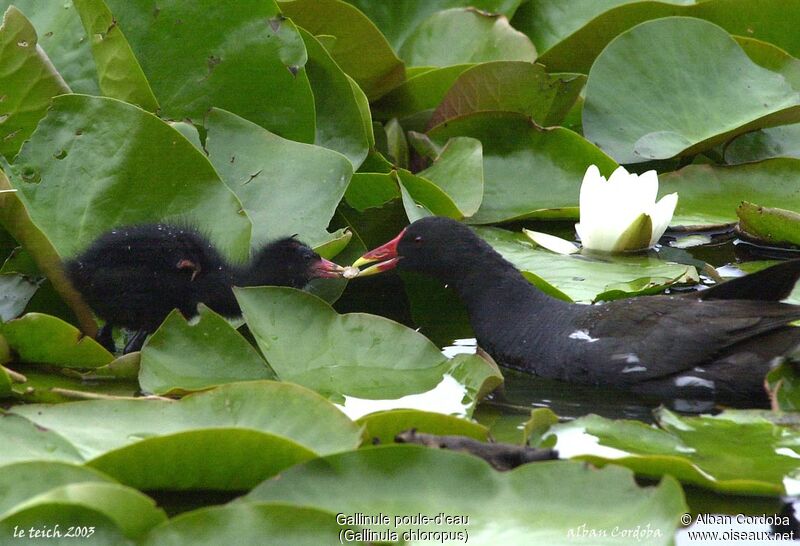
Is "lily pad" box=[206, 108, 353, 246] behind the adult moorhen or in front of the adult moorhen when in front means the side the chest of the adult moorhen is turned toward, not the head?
in front

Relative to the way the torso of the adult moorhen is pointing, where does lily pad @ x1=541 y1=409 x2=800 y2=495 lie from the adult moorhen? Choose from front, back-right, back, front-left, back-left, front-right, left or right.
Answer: left

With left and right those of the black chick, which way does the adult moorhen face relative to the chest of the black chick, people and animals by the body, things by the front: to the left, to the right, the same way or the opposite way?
the opposite way

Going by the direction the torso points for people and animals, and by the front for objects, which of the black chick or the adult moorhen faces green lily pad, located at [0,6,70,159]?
the adult moorhen

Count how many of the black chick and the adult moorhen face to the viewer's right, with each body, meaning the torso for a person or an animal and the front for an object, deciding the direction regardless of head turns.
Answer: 1

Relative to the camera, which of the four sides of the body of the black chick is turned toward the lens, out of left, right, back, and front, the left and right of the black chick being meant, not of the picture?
right

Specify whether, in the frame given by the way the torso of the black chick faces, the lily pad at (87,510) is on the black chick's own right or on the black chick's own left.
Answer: on the black chick's own right

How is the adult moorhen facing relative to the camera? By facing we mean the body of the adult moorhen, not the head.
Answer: to the viewer's left

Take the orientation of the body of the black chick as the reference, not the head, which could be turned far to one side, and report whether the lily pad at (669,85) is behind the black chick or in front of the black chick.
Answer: in front

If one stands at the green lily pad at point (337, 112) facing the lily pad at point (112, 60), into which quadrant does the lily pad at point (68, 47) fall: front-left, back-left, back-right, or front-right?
front-right

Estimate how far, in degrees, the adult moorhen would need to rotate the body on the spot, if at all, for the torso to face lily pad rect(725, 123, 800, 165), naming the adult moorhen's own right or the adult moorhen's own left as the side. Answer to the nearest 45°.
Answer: approximately 90° to the adult moorhen's own right

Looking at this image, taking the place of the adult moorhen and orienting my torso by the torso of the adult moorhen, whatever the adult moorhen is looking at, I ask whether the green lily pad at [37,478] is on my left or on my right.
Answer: on my left

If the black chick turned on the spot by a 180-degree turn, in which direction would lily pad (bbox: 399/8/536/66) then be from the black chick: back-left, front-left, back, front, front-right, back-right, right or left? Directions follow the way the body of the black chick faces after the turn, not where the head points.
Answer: back-right

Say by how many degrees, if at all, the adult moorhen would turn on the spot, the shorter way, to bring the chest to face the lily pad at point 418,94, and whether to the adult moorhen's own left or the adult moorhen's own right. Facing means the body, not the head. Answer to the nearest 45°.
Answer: approximately 45° to the adult moorhen's own right

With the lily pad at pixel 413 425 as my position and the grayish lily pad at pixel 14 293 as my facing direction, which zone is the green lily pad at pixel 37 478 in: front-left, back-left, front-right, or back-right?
front-left

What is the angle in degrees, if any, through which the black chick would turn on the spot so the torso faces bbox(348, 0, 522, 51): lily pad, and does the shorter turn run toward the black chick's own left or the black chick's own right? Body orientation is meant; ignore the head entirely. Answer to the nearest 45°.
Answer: approximately 45° to the black chick's own left

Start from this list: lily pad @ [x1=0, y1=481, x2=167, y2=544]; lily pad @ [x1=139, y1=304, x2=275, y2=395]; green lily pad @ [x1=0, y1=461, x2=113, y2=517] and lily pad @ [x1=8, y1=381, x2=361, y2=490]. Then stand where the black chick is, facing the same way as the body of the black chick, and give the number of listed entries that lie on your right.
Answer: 4
